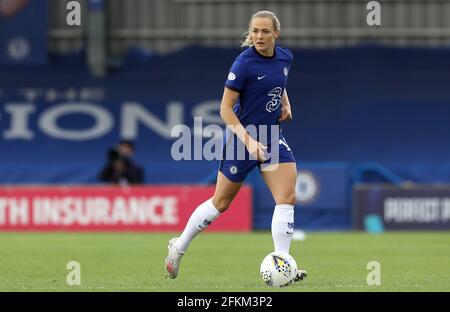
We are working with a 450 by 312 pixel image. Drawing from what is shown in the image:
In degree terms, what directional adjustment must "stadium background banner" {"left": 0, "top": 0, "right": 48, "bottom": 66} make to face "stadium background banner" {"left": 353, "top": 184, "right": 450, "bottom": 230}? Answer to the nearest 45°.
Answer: approximately 45° to its left

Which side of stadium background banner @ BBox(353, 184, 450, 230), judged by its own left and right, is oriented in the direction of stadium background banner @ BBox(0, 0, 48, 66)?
right

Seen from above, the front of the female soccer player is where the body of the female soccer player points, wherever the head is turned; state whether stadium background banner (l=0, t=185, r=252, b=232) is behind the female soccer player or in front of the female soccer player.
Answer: behind

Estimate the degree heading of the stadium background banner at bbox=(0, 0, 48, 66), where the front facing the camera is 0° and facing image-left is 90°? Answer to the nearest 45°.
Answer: approximately 0°

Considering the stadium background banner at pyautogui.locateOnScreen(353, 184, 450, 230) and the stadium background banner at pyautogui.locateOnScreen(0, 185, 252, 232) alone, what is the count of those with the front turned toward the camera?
2

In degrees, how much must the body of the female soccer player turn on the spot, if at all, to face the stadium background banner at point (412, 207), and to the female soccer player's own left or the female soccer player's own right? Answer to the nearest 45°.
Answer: approximately 135° to the female soccer player's own left

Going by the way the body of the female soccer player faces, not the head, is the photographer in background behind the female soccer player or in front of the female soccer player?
behind

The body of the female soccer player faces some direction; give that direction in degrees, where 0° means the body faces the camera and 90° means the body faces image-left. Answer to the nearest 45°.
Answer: approximately 315°

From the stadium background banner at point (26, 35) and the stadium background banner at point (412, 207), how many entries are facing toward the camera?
2
